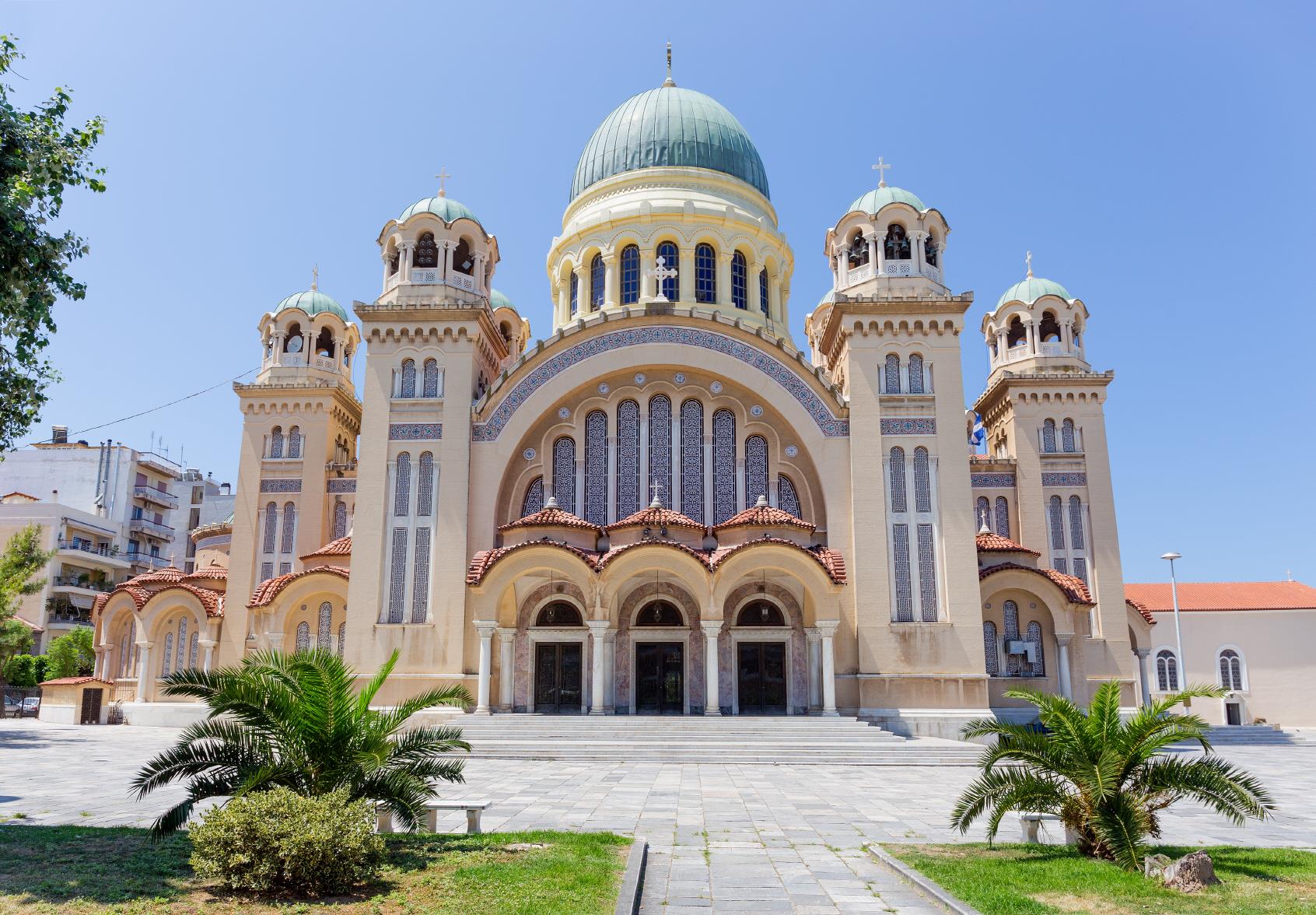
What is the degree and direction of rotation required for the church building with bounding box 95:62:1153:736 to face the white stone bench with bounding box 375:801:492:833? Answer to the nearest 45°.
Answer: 0° — it already faces it

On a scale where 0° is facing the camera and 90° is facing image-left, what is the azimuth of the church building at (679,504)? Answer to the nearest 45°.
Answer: approximately 0°

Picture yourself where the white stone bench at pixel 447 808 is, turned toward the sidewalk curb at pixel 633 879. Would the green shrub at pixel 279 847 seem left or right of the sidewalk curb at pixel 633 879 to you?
right

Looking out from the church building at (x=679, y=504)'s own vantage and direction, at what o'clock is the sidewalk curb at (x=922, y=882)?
The sidewalk curb is roughly at 12 o'clock from the church building.

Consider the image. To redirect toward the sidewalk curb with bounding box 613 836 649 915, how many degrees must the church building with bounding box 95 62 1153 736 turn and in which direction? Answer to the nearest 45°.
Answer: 0° — it already faces it

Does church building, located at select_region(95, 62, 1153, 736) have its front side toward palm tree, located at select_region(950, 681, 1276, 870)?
yes
